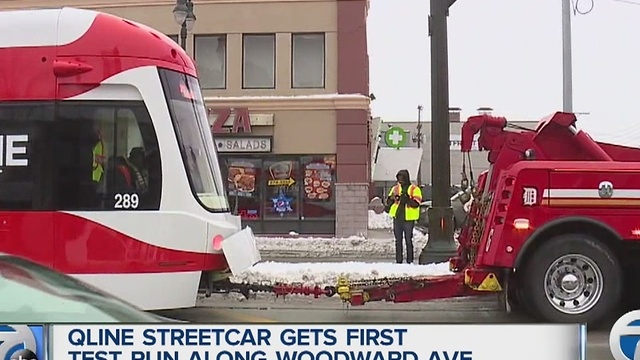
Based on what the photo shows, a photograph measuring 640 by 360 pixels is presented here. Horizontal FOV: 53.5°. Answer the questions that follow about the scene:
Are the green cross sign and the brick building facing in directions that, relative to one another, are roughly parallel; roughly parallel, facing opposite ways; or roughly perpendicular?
roughly parallel

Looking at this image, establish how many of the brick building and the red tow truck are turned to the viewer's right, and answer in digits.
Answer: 1

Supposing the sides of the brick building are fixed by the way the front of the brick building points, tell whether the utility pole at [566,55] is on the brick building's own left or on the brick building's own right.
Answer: on the brick building's own left

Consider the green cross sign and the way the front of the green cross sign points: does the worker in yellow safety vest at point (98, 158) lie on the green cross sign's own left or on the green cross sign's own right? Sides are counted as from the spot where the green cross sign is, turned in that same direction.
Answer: on the green cross sign's own right

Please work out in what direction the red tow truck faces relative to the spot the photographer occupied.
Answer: facing to the right of the viewer

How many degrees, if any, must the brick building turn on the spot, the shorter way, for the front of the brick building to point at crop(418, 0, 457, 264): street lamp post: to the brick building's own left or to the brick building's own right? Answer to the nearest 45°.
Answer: approximately 45° to the brick building's own left

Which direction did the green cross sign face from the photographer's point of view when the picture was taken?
facing the viewer

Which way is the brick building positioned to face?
toward the camera

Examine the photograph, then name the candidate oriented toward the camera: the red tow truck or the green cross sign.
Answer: the green cross sign

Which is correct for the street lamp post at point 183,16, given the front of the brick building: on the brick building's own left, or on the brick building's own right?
on the brick building's own right

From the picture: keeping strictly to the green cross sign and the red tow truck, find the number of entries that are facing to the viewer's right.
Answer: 1

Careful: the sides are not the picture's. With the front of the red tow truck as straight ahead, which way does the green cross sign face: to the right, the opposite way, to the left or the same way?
to the right

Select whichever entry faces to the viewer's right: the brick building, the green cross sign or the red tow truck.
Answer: the red tow truck

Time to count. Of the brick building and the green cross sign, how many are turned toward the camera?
2
